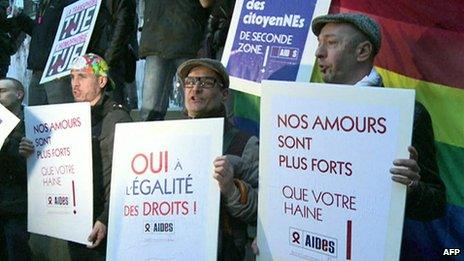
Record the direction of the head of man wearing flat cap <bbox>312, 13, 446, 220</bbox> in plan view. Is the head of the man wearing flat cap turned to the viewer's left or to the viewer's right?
to the viewer's left

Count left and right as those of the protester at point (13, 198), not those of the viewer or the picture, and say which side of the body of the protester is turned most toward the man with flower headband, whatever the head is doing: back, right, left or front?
left

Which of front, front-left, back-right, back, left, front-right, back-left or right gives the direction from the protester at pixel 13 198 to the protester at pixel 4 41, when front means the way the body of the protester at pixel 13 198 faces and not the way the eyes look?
back-right

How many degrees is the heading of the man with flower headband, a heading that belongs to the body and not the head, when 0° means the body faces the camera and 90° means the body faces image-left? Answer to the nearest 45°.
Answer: approximately 45°

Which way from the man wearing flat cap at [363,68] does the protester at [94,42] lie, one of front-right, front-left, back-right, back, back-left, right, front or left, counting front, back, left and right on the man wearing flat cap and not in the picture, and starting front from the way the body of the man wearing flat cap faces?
right

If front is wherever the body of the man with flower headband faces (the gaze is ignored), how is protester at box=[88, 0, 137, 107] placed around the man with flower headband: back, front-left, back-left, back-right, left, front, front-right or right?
back-right

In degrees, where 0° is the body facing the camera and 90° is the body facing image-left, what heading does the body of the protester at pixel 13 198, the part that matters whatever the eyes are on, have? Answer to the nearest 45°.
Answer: approximately 45°

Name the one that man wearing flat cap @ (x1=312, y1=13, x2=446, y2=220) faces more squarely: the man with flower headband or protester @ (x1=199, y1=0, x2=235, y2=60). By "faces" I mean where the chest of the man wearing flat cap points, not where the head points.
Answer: the man with flower headband

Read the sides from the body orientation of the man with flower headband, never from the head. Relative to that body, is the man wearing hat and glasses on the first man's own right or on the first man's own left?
on the first man's own left
